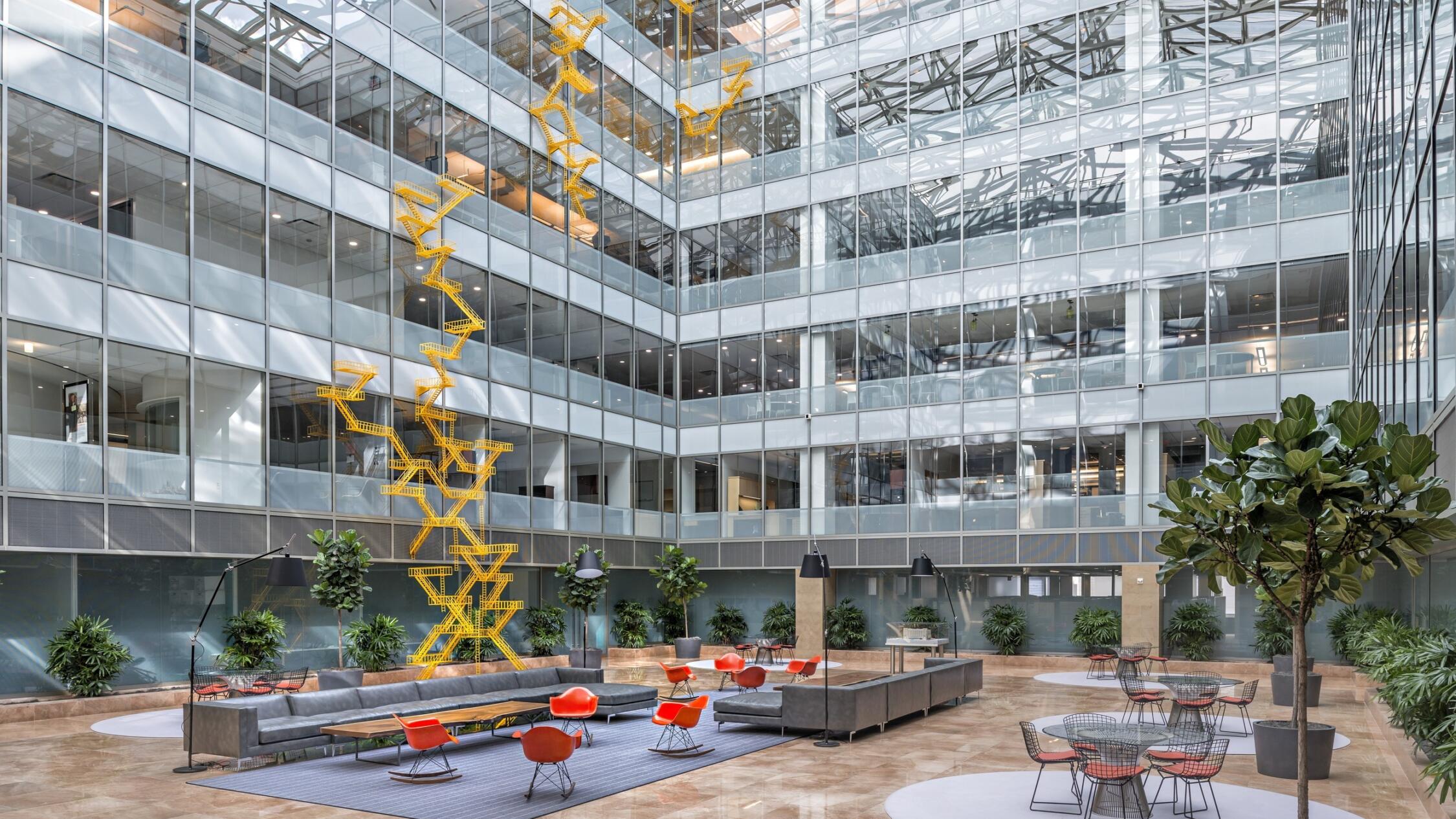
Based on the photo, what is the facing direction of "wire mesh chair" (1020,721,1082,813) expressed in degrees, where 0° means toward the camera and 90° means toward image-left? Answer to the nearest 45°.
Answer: approximately 270°

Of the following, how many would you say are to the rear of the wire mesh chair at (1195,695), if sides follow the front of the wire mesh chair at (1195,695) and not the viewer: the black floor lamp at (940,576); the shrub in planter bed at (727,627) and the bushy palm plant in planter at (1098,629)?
0

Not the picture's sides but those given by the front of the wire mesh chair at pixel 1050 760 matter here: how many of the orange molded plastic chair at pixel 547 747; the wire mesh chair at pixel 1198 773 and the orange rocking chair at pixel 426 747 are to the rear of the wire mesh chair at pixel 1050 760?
2

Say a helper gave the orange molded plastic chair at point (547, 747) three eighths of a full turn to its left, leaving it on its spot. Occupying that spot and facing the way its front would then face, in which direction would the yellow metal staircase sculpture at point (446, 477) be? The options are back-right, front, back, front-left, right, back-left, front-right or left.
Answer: back-right

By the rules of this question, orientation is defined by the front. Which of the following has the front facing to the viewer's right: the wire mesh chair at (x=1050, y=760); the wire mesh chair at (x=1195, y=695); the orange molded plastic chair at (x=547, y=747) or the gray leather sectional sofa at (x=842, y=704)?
the wire mesh chair at (x=1050, y=760)

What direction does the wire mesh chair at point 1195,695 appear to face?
away from the camera

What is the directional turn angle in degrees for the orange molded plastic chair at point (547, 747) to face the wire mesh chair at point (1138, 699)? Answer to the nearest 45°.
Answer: approximately 45° to its right

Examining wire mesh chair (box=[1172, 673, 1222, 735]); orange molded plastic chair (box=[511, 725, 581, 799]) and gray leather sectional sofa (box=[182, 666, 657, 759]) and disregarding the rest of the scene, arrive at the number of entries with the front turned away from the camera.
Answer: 2

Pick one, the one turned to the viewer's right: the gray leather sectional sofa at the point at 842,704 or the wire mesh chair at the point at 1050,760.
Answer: the wire mesh chair

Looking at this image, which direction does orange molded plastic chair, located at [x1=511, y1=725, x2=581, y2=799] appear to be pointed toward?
away from the camera

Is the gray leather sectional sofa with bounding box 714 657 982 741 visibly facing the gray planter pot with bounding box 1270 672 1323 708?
no

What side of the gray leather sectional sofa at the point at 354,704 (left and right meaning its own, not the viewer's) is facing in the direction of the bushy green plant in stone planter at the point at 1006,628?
left
